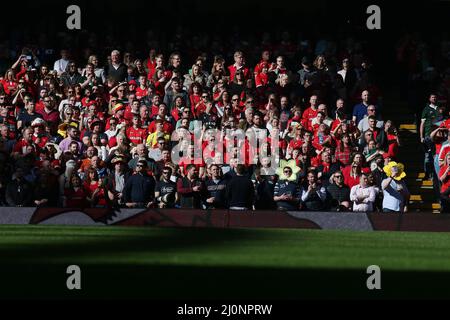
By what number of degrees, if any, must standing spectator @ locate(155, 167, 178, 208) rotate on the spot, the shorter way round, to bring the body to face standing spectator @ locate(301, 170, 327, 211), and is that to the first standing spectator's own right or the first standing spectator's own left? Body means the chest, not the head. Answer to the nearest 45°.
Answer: approximately 90° to the first standing spectator's own left

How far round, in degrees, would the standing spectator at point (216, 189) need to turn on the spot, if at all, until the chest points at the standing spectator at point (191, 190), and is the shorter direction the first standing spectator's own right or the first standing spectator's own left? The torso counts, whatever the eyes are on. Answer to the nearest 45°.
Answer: approximately 90° to the first standing spectator's own right

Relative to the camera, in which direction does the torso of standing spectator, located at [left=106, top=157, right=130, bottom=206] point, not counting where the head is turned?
toward the camera

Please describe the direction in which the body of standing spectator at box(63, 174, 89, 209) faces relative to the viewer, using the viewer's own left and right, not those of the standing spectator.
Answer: facing the viewer

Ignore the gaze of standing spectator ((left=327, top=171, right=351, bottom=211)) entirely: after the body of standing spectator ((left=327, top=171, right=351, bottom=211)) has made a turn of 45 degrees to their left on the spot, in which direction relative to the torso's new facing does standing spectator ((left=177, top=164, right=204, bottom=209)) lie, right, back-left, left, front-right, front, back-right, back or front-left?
back-right

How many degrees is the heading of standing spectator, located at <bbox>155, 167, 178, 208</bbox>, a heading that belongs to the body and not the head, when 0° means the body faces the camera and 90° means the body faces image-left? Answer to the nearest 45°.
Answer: approximately 0°

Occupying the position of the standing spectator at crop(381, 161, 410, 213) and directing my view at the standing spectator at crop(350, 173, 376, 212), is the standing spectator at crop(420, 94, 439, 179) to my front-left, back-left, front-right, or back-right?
back-right

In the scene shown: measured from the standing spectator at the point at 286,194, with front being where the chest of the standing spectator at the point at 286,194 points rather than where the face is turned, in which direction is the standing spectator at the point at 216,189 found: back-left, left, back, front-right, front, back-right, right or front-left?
right

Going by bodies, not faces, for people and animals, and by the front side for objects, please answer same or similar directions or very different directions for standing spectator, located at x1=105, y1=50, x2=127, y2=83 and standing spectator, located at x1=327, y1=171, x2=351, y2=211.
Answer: same or similar directions
